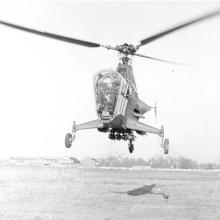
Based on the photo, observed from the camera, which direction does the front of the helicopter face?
facing the viewer and to the left of the viewer
